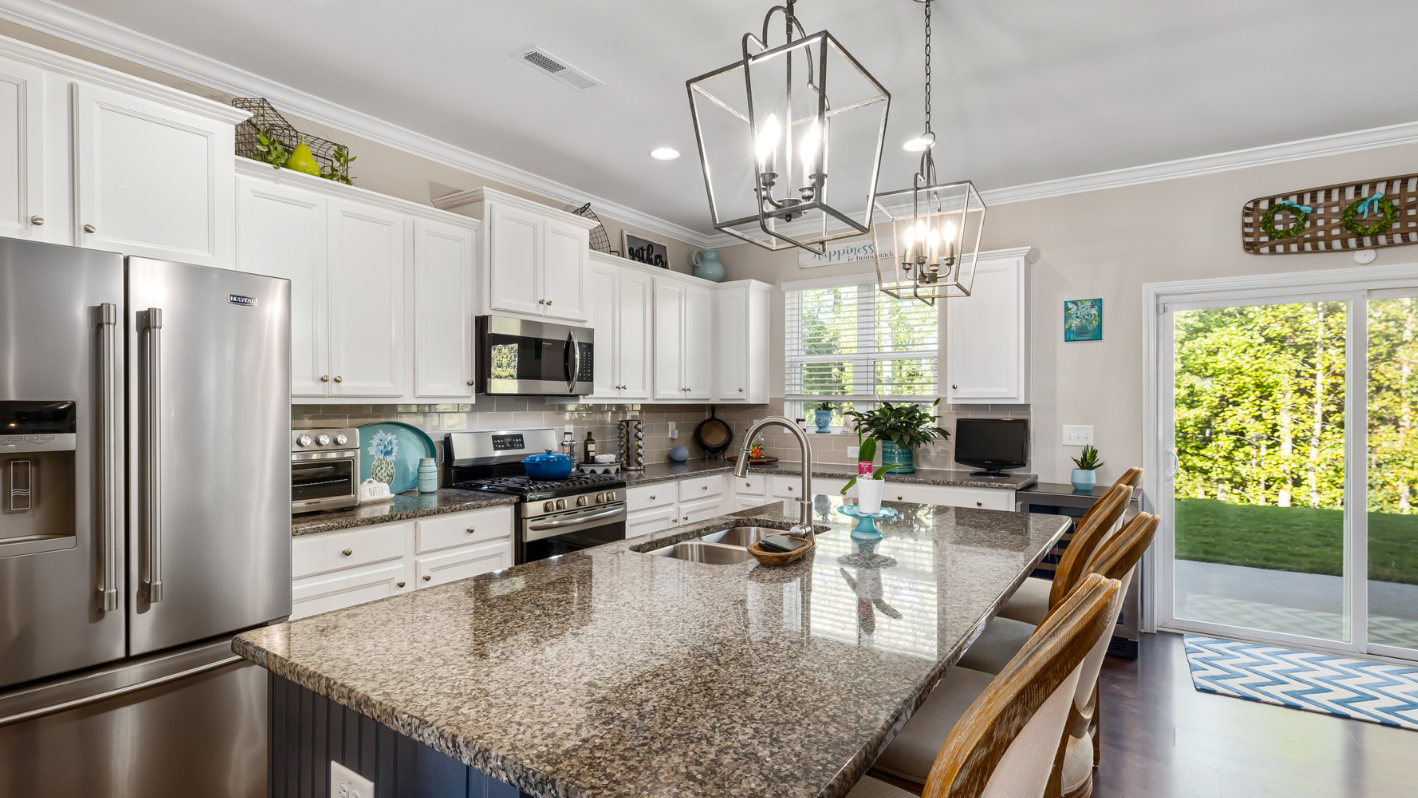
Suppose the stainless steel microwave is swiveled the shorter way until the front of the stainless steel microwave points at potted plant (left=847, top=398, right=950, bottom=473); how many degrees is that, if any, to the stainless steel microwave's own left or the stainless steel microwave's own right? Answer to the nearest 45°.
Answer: approximately 45° to the stainless steel microwave's own left

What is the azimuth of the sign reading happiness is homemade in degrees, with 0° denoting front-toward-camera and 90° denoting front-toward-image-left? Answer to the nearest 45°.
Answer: approximately 45°

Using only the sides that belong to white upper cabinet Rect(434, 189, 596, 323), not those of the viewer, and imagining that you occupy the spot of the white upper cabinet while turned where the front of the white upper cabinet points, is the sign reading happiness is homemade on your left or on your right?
on your left

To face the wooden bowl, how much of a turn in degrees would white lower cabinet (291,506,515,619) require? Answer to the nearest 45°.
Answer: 0° — it already faces it

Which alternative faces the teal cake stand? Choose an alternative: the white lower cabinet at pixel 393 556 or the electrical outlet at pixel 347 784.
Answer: the white lower cabinet
